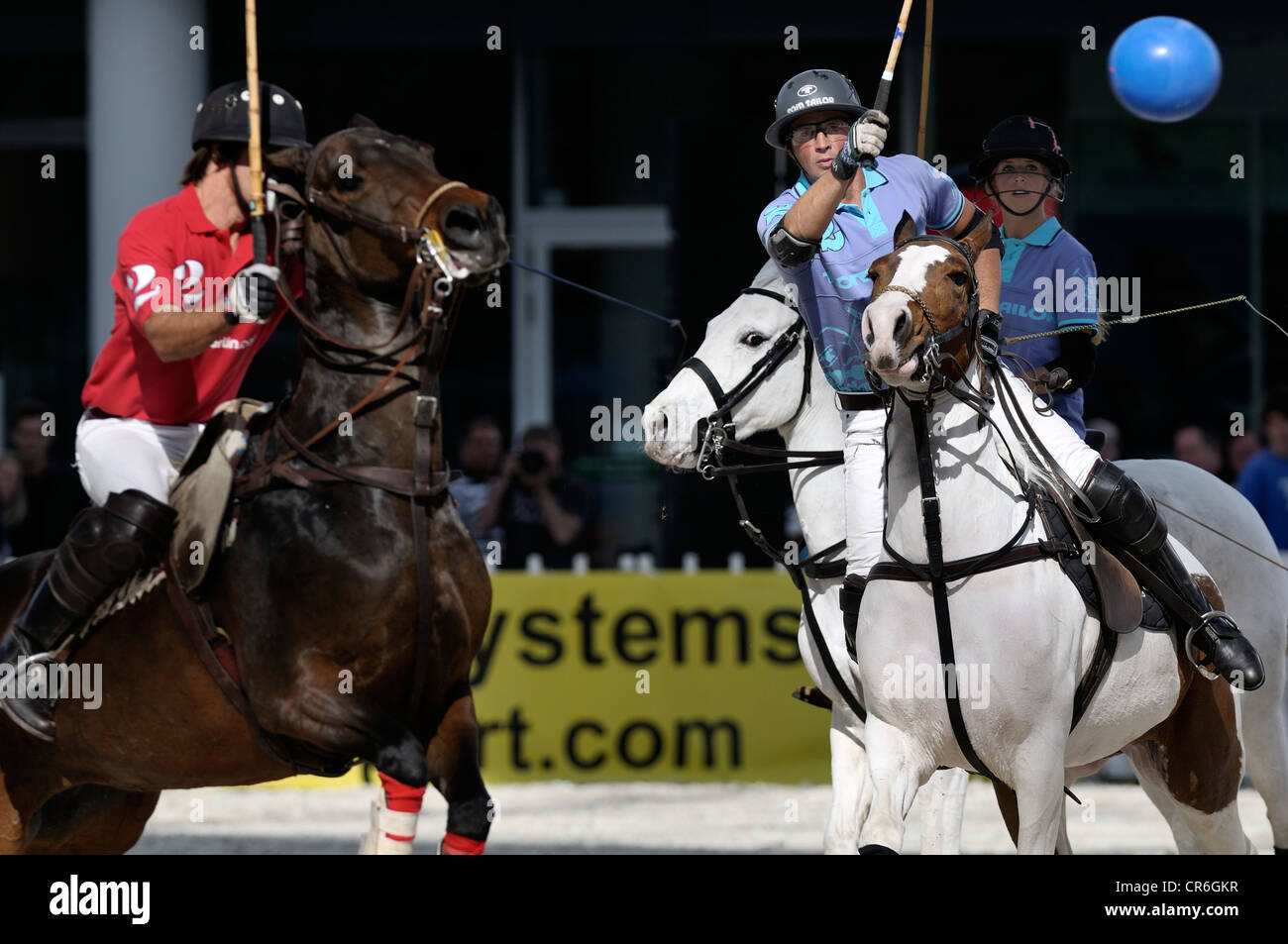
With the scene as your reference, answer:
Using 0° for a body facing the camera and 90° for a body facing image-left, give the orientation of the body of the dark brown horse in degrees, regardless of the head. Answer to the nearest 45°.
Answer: approximately 315°

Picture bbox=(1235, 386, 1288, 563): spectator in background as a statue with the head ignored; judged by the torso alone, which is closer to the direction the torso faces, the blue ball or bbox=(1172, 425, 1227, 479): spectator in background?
the blue ball

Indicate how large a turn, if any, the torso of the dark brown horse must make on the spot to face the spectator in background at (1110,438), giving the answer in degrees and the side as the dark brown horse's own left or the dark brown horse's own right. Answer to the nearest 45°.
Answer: approximately 90° to the dark brown horse's own left

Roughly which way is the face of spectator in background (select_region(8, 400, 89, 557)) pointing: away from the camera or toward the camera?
toward the camera

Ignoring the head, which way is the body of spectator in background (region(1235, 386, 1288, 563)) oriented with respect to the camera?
toward the camera

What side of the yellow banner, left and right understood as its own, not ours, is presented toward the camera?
front

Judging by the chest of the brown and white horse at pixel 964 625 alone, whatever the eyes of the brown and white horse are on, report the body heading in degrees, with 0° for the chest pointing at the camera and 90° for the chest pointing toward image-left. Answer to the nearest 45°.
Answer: approximately 45°

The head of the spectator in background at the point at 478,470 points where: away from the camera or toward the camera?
toward the camera

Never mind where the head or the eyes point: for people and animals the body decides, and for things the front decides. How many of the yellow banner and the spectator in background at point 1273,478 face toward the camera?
2

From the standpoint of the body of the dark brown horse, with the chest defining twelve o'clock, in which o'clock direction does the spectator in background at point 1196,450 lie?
The spectator in background is roughly at 9 o'clock from the dark brown horse.

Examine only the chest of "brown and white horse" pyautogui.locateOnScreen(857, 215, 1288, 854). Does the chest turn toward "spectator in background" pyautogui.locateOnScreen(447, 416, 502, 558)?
no

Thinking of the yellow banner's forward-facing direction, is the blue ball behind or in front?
in front

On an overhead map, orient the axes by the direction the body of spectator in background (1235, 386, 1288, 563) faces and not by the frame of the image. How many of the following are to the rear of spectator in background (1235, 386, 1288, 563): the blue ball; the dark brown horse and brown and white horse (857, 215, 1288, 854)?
0

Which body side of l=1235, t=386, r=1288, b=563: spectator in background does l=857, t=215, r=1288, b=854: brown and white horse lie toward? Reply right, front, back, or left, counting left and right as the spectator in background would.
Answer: front

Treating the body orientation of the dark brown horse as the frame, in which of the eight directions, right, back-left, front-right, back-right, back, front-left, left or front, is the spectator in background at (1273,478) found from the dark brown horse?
left

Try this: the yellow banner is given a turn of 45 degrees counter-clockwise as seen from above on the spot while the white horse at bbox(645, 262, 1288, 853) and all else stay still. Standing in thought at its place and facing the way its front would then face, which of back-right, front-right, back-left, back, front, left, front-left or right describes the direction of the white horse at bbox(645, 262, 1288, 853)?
front-right

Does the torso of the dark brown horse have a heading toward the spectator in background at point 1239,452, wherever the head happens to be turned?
no
